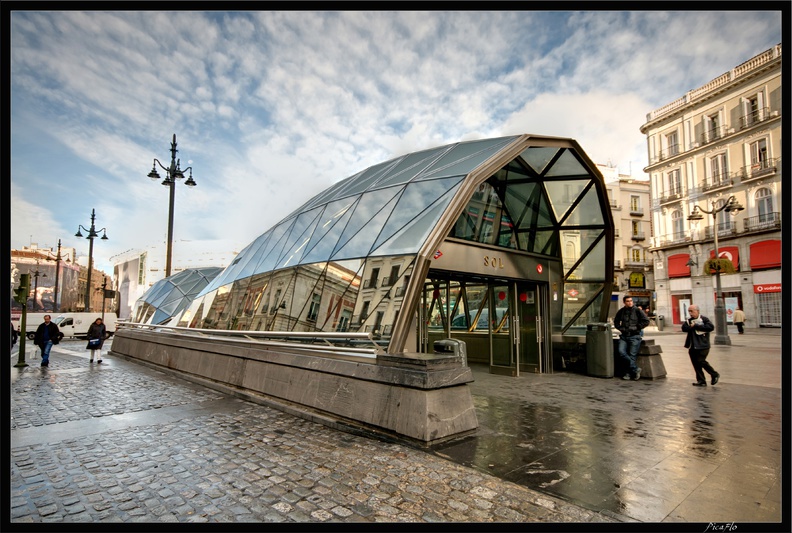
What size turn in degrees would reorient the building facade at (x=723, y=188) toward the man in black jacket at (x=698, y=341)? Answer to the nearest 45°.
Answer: approximately 45° to its left

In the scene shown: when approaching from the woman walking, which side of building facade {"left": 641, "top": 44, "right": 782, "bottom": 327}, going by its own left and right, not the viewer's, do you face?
front

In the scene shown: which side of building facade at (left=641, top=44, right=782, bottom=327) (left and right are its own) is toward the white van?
front

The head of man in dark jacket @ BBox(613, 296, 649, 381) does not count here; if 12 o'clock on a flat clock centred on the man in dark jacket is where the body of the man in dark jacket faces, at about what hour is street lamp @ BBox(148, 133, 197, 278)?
The street lamp is roughly at 3 o'clock from the man in dark jacket.

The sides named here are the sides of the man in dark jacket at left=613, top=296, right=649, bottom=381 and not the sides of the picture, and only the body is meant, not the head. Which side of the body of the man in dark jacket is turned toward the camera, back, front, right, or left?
front

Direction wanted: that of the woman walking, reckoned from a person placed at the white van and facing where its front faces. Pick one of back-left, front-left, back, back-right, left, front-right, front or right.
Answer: left

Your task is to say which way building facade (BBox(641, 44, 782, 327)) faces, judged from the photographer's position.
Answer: facing the viewer and to the left of the viewer

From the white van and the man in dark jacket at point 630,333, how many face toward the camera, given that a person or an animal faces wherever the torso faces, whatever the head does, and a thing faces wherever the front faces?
1
